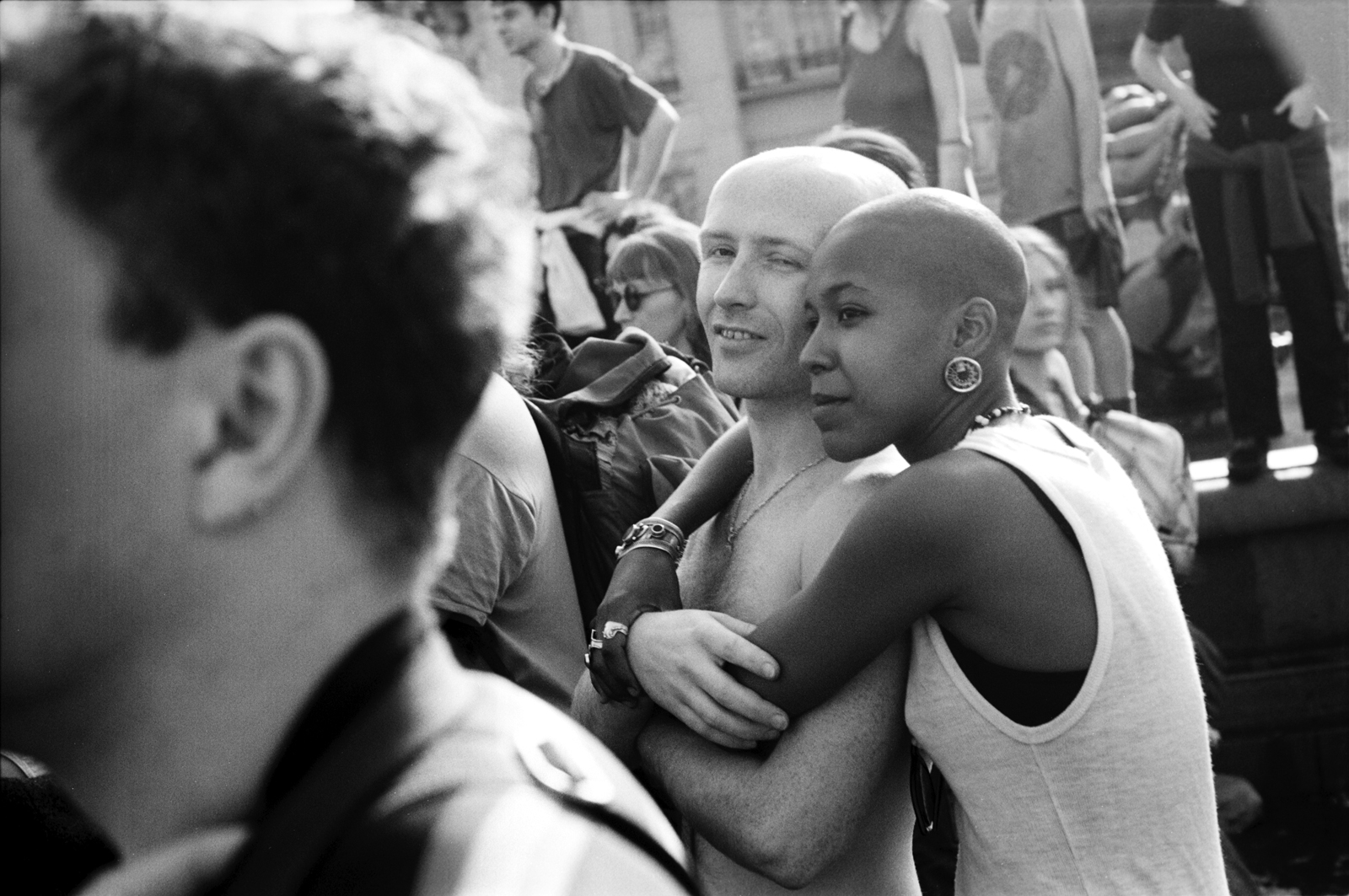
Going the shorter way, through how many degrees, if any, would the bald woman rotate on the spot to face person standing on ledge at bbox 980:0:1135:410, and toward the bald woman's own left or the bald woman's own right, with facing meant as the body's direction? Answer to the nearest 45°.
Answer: approximately 90° to the bald woman's own right

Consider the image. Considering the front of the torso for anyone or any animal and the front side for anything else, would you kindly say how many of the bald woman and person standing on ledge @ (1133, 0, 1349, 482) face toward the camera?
1

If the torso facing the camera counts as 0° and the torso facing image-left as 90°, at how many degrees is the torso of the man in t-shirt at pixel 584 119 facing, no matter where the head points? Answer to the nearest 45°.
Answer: approximately 45°

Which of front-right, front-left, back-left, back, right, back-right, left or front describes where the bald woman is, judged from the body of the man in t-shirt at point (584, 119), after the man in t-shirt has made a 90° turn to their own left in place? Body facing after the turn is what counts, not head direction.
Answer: front-right

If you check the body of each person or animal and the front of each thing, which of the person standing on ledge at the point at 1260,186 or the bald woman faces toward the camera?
the person standing on ledge

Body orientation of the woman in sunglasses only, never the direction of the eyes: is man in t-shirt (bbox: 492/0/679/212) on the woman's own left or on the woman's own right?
on the woman's own right

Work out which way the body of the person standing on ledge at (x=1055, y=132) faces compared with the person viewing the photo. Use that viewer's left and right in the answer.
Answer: facing the viewer and to the left of the viewer

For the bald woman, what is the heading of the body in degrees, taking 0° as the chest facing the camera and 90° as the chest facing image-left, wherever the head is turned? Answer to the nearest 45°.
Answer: approximately 90°

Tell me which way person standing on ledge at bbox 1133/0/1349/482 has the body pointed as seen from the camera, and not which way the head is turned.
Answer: toward the camera

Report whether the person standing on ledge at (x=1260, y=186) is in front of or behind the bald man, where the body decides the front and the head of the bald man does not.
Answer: behind

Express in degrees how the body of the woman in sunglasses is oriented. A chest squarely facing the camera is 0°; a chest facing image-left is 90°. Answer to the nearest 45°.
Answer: approximately 45°

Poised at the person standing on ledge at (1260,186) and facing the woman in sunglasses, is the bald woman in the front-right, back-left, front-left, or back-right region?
front-left

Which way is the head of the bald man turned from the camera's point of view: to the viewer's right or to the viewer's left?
to the viewer's left
